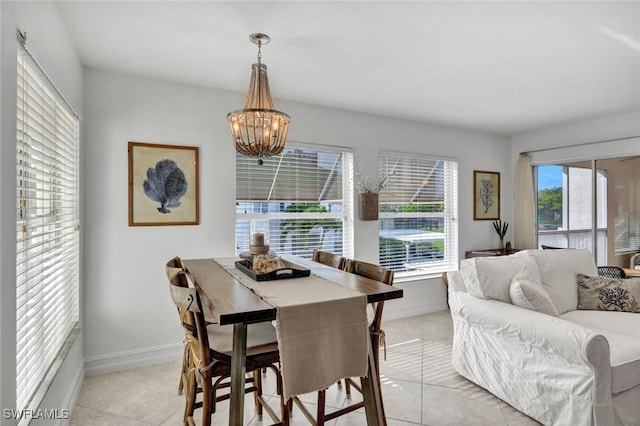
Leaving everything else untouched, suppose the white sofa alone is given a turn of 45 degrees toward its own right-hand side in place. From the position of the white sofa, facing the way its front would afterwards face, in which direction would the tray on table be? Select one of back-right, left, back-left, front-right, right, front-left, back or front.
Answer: front-right

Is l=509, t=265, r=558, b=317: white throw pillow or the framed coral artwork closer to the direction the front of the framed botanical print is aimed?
the white throw pillow

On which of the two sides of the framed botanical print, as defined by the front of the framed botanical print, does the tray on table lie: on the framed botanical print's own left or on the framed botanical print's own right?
on the framed botanical print's own right

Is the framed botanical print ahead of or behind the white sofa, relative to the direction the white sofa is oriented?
behind

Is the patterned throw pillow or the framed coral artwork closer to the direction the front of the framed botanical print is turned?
the patterned throw pillow

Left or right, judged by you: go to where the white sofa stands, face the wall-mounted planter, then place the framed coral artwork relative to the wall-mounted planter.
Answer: left

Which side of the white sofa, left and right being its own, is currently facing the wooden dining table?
right

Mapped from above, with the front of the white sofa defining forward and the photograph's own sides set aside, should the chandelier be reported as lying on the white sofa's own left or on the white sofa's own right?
on the white sofa's own right

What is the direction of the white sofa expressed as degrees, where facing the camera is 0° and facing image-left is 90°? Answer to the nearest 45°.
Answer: approximately 315°

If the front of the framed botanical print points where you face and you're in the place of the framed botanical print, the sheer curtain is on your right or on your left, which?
on your left

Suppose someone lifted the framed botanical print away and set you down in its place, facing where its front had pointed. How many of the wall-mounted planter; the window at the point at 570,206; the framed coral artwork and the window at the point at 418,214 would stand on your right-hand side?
3
